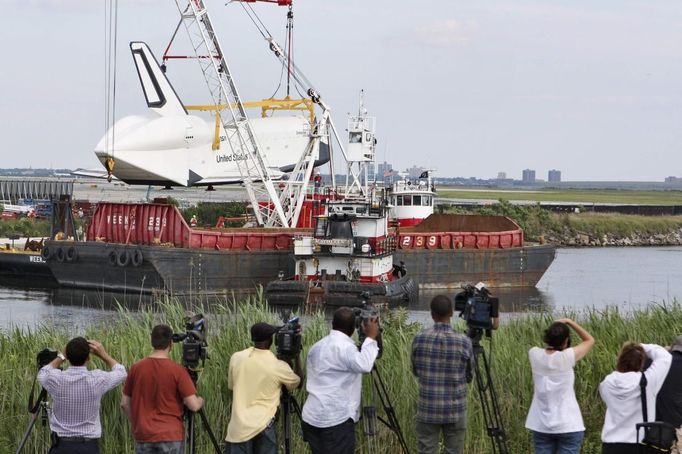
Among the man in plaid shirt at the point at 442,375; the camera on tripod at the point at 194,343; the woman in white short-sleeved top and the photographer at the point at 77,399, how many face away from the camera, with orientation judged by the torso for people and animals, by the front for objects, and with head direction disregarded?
4

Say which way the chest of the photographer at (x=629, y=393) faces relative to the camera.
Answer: away from the camera

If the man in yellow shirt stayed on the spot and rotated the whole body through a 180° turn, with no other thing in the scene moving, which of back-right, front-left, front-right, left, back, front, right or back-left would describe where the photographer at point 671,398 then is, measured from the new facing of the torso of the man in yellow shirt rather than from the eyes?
back-left

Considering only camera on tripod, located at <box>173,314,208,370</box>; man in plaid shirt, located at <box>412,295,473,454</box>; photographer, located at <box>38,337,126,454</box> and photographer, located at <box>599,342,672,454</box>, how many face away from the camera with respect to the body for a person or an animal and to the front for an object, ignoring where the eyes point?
4

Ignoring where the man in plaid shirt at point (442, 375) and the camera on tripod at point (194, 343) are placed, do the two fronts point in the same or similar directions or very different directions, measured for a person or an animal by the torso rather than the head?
same or similar directions

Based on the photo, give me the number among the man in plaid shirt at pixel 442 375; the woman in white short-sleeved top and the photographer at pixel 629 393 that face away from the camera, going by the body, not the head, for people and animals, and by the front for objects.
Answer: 3

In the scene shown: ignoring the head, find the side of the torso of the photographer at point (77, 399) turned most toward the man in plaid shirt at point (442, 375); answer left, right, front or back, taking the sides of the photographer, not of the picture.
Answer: right

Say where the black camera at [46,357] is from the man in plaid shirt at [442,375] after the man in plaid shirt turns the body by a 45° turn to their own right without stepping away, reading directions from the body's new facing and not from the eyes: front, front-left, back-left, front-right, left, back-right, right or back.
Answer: back-left

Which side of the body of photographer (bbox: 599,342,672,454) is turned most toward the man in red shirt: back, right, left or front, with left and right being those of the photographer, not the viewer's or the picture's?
left

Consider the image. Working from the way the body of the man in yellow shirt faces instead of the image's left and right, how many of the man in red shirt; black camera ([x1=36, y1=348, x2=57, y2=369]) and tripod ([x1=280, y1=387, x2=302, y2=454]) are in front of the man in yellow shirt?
1

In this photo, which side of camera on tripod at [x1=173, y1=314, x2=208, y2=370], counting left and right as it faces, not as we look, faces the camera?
back

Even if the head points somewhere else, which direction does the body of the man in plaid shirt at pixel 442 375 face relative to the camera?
away from the camera

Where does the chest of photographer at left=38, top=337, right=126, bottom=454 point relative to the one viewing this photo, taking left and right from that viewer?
facing away from the viewer

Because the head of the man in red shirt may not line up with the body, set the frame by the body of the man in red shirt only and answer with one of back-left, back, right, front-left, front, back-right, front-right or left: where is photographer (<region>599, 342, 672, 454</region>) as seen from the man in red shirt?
right

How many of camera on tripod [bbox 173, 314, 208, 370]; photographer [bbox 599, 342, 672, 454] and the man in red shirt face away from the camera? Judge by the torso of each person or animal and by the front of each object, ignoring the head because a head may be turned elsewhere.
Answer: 3

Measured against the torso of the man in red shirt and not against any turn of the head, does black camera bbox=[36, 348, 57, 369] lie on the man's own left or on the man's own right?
on the man's own left

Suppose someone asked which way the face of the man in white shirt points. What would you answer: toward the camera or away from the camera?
away from the camera

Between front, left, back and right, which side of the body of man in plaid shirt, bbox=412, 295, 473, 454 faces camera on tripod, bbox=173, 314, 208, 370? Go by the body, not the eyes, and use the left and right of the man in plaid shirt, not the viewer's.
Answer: left

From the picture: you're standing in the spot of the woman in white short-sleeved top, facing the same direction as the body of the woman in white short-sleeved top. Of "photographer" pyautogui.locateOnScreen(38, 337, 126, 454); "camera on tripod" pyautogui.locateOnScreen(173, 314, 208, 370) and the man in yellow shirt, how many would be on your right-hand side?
0
